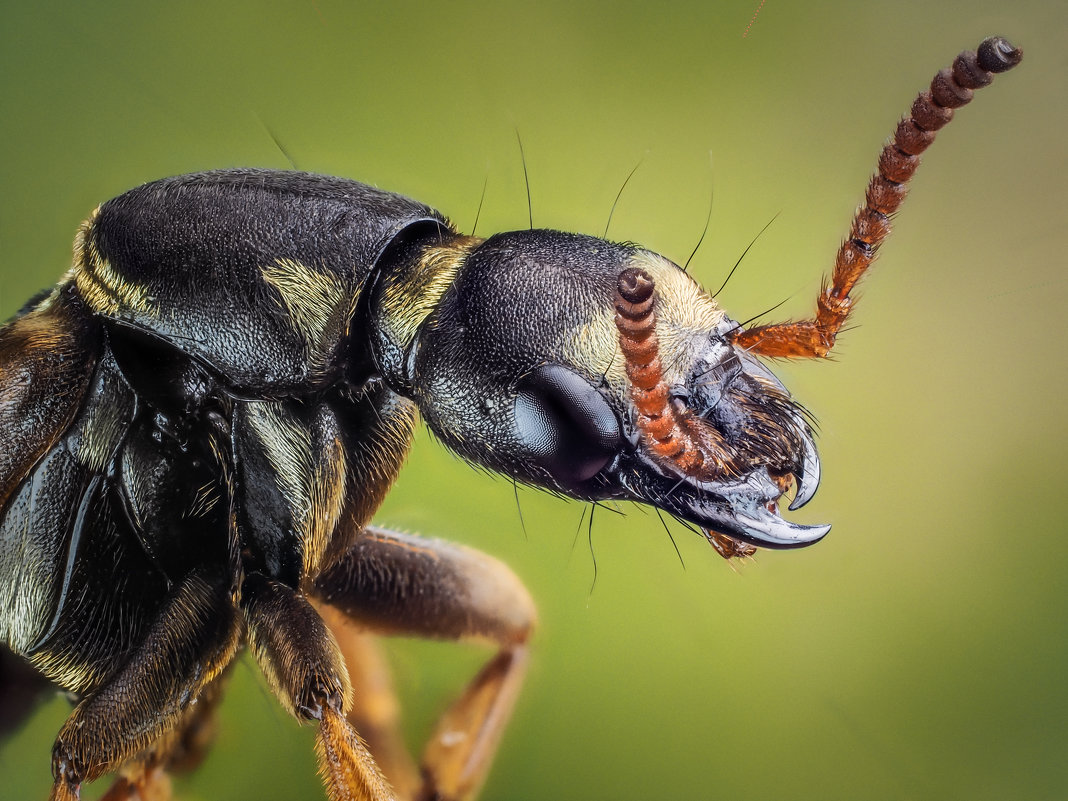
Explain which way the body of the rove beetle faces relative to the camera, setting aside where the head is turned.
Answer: to the viewer's right
